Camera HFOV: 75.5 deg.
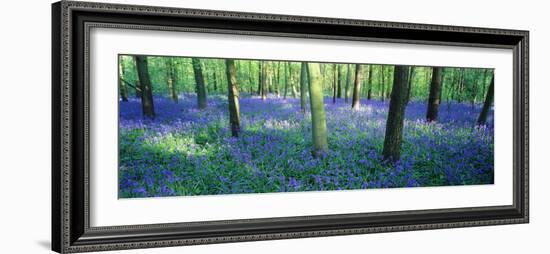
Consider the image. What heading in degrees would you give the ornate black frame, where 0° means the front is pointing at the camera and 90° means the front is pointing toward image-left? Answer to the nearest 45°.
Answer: approximately 315°
